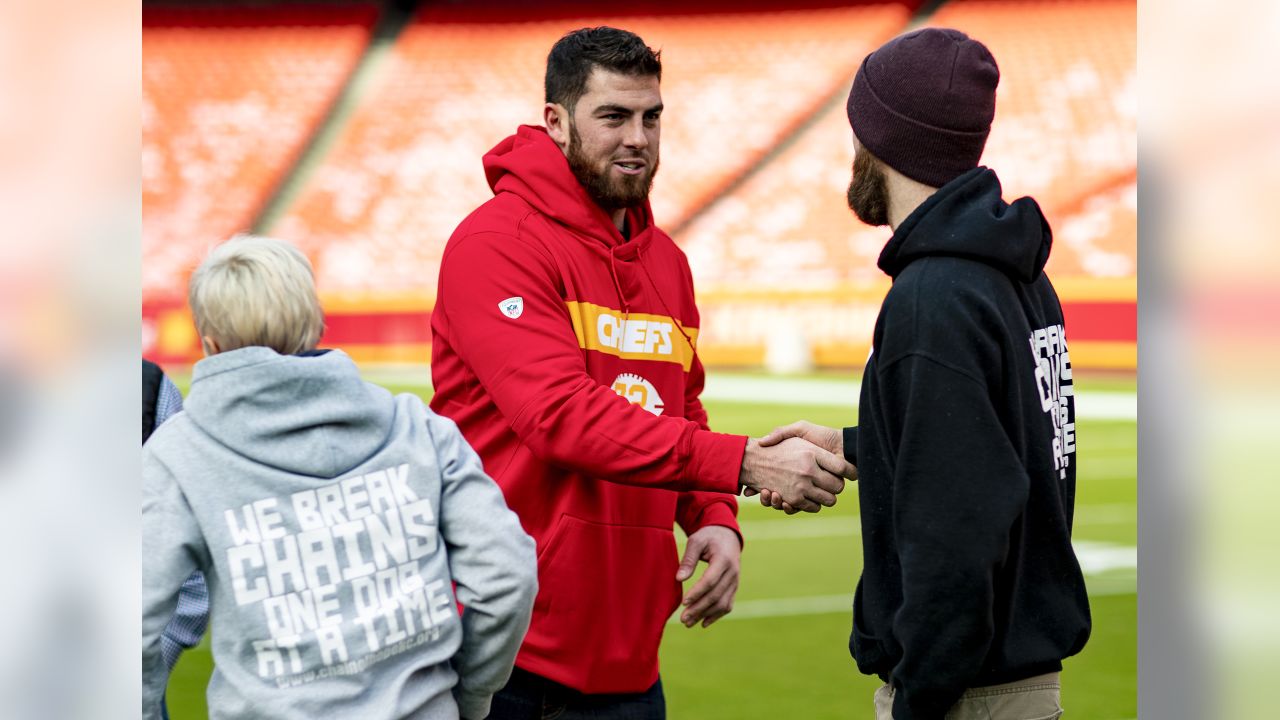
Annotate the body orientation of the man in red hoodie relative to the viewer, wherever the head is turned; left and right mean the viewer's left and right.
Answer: facing the viewer and to the right of the viewer

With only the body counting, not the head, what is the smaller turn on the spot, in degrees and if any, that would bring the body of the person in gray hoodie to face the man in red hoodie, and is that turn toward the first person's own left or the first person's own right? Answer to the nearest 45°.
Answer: approximately 45° to the first person's own right

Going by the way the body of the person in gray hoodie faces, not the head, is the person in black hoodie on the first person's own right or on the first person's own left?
on the first person's own right

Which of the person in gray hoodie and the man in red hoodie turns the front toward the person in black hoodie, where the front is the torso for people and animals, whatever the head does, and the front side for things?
the man in red hoodie

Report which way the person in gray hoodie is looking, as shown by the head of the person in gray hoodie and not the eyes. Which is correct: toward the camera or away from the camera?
away from the camera

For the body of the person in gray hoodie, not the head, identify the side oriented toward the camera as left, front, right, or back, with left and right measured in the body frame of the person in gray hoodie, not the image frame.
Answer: back

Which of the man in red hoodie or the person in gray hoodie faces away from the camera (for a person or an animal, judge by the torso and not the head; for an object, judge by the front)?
the person in gray hoodie

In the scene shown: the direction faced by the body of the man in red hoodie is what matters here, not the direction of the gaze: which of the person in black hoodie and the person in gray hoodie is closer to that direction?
the person in black hoodie

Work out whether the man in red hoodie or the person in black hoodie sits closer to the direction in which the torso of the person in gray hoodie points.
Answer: the man in red hoodie

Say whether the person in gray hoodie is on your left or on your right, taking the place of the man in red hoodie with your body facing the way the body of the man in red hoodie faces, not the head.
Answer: on your right

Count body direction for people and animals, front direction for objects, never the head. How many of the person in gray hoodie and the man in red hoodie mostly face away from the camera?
1

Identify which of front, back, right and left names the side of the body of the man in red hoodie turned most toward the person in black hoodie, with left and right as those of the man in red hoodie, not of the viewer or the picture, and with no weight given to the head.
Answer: front

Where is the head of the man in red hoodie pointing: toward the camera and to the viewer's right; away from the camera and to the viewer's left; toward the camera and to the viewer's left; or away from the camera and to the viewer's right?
toward the camera and to the viewer's right
